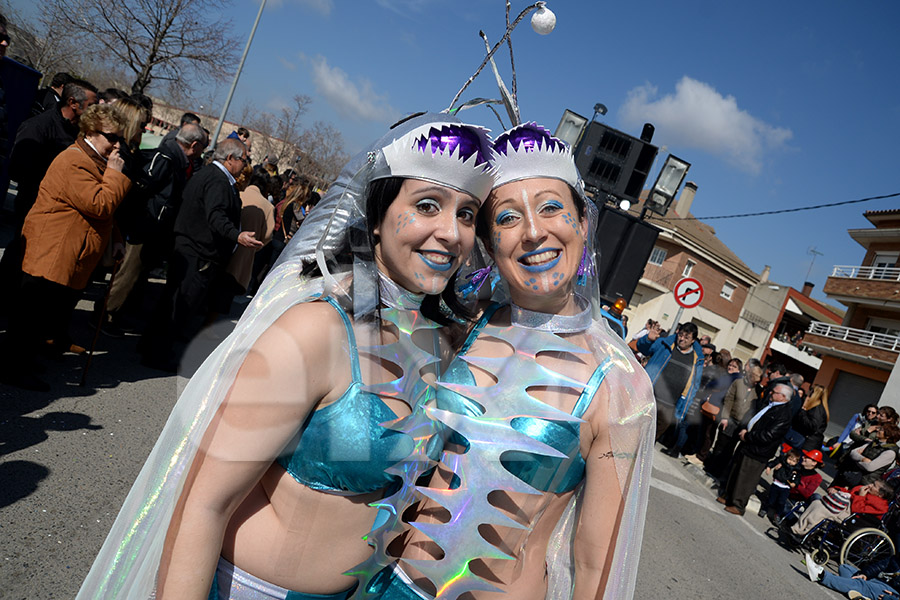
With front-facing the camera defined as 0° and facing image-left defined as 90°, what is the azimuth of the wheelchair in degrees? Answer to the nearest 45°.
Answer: approximately 90°

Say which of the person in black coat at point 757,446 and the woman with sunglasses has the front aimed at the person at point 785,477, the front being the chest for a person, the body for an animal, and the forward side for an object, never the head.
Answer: the woman with sunglasses

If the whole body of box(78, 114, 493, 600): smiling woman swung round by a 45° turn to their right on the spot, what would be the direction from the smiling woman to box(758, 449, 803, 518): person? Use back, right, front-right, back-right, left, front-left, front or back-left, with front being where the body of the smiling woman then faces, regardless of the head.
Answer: back-left

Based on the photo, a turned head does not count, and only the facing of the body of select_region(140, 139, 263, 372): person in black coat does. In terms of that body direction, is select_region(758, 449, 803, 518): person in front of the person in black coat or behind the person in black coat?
in front

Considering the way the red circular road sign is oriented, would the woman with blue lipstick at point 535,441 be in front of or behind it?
in front

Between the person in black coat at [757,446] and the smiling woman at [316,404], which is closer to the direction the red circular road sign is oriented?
the smiling woman

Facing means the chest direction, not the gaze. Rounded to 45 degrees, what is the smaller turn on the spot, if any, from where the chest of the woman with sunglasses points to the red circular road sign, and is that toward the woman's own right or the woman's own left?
0° — they already face it

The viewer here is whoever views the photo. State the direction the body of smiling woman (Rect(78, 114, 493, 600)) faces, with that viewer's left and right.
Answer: facing the viewer and to the right of the viewer

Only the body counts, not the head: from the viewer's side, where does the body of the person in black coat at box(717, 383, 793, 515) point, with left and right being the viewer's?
facing to the left of the viewer

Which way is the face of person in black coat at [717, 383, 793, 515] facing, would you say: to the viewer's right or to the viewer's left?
to the viewer's left
